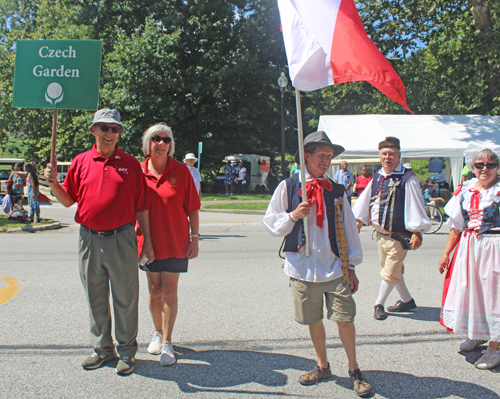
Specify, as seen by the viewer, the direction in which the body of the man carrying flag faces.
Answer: toward the camera

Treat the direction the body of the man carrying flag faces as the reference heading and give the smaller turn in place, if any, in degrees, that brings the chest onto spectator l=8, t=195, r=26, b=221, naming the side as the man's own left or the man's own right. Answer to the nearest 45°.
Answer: approximately 135° to the man's own right

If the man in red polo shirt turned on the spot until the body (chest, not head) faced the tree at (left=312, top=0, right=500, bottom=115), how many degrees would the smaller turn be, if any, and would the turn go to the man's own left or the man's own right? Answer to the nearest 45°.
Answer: approximately 135° to the man's own left

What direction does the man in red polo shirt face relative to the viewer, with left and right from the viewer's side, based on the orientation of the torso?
facing the viewer

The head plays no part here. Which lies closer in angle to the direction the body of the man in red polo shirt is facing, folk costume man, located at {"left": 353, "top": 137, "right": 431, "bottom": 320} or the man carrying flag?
the man carrying flag

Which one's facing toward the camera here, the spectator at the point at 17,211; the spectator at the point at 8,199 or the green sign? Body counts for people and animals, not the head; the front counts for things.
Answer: the green sign

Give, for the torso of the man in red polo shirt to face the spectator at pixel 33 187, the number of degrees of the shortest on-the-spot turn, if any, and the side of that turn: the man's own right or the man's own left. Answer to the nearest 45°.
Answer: approximately 180°

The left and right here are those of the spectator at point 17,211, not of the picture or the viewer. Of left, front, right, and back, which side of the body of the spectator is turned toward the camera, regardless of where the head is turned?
right

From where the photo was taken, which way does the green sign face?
toward the camera
